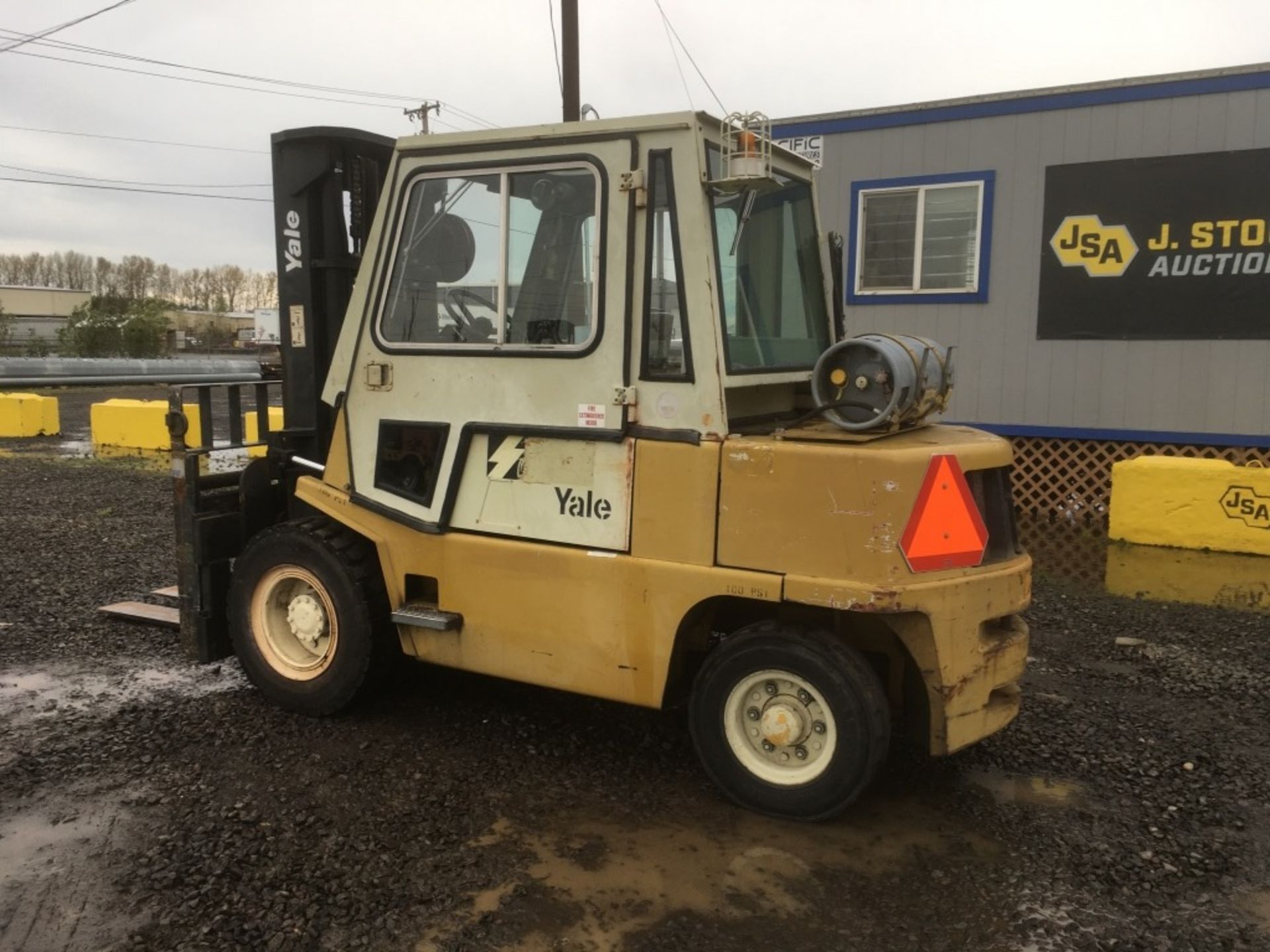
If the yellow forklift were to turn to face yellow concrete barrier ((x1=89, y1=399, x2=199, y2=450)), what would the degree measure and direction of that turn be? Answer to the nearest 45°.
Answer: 0° — it already faces it

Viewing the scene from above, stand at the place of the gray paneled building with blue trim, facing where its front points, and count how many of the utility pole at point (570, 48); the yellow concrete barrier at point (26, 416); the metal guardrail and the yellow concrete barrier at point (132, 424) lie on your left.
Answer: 0

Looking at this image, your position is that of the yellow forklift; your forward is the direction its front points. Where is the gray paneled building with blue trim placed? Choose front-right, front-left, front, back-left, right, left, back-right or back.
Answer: right

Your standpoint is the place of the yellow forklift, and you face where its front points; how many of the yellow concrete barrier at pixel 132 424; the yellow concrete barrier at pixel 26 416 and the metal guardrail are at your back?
0

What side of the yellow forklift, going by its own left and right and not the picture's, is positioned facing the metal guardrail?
front

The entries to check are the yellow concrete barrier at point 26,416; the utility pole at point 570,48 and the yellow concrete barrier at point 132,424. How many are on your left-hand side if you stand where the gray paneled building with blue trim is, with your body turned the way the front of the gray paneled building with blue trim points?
0

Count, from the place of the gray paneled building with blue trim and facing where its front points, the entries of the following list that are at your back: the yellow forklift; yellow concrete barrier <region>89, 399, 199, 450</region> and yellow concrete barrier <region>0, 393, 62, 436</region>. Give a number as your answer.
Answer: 0

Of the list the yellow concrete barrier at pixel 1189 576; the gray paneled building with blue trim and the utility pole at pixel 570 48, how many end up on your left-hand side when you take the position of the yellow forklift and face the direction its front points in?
0

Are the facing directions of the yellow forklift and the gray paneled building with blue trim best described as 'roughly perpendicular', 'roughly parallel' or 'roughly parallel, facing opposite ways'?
roughly perpendicular

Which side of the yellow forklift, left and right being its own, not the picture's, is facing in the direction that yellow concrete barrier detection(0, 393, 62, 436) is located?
front

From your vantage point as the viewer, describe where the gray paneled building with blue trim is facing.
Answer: facing the viewer and to the left of the viewer

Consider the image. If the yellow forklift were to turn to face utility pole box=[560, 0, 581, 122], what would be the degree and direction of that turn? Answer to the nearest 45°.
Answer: approximately 45° to its right

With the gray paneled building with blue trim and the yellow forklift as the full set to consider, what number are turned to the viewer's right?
0

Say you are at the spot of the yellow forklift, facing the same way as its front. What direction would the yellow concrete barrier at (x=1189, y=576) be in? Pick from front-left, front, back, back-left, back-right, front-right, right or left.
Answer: right

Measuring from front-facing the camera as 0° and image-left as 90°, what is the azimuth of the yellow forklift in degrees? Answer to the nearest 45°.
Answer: approximately 135°

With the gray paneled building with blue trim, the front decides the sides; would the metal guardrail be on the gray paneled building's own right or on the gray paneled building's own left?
on the gray paneled building's own right

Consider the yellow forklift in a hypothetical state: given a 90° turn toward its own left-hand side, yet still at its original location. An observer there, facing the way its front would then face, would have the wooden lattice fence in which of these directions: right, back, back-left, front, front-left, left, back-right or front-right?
back
